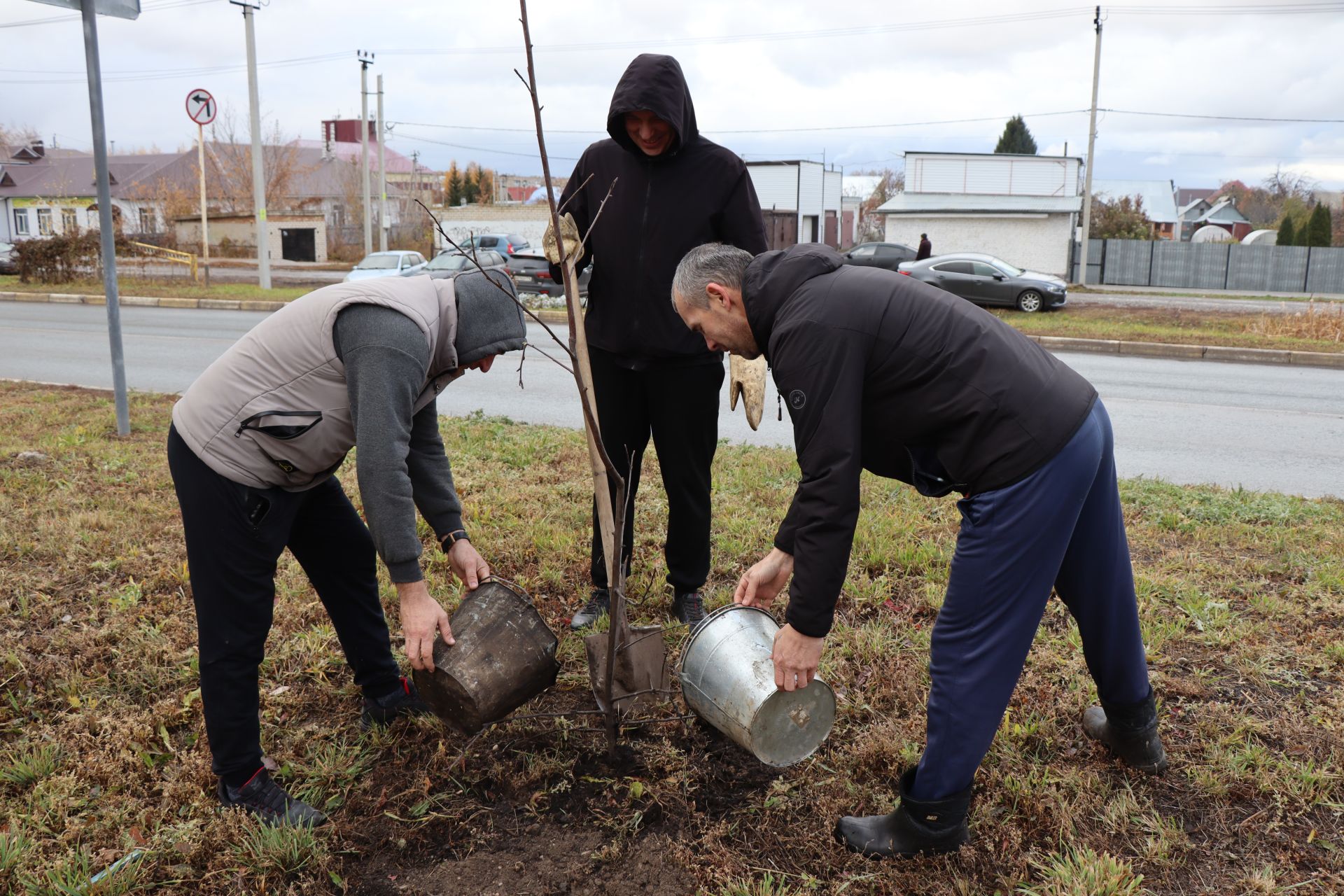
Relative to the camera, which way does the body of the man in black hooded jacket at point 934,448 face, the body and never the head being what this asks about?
to the viewer's left

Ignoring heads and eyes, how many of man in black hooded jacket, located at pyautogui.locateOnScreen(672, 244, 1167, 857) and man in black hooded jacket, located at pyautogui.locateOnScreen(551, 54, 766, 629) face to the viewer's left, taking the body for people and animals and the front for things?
1

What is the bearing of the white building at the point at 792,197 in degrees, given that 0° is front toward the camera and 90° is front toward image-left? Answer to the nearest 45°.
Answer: approximately 0°

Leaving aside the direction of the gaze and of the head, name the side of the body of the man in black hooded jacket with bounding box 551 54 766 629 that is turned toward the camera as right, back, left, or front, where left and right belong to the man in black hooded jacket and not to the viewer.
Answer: front

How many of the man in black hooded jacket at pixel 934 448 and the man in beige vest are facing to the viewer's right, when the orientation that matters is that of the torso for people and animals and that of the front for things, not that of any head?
1

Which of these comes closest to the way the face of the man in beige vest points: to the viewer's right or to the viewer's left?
to the viewer's right

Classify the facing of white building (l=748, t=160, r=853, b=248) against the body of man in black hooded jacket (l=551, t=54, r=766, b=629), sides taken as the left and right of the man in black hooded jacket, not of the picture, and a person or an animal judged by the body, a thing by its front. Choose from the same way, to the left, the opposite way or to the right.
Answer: the same way

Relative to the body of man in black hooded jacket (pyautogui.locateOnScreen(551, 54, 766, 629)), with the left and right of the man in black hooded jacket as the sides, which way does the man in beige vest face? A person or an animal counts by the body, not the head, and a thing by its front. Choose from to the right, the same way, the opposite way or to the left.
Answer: to the left

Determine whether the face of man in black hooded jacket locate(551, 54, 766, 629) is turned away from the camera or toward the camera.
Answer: toward the camera

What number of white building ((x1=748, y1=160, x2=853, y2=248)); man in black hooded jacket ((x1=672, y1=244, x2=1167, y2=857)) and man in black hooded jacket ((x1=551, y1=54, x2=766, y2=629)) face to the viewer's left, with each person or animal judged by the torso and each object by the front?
1

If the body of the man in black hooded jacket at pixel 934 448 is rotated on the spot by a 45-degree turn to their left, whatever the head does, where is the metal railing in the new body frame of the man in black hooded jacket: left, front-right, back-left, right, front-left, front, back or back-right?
right

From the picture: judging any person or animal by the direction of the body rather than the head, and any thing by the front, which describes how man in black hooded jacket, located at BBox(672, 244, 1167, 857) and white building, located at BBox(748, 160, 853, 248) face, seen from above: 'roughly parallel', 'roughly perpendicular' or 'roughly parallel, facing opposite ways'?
roughly perpendicular

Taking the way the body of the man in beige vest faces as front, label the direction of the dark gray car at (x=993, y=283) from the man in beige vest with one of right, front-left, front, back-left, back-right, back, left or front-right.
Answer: front-left

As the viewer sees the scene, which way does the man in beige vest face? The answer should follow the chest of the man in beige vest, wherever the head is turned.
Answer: to the viewer's right
